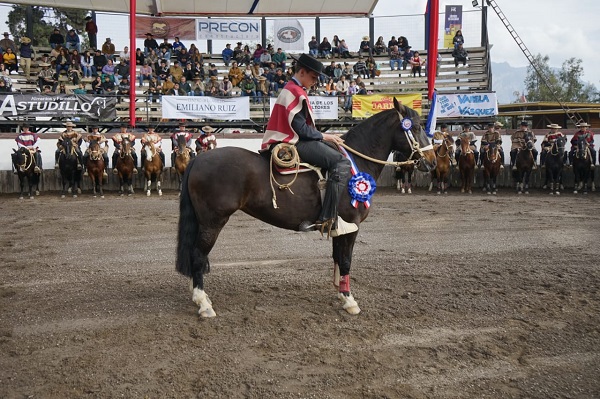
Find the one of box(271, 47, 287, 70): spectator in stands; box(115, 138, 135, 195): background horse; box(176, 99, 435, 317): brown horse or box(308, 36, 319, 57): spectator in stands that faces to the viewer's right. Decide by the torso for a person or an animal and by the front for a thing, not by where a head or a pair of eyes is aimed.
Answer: the brown horse

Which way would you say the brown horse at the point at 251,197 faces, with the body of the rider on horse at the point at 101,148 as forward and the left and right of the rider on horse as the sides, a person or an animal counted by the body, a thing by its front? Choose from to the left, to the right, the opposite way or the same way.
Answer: to the left

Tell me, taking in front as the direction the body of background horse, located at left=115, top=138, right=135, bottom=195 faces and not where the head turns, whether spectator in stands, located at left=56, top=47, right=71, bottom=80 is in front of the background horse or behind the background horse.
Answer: behind

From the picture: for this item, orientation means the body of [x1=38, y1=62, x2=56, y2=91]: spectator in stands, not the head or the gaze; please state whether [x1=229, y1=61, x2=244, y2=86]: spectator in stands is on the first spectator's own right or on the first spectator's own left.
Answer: on the first spectator's own left

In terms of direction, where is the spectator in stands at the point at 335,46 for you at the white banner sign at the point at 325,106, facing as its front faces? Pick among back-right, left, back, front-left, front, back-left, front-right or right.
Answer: back

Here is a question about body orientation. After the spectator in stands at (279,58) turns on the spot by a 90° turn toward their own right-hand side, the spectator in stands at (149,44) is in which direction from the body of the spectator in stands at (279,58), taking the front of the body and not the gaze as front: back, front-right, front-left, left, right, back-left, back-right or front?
front

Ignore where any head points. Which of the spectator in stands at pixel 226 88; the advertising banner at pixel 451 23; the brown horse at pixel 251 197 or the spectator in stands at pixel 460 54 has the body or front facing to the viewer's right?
the brown horse

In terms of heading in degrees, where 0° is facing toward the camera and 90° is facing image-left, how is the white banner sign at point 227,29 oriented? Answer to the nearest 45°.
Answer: approximately 0°

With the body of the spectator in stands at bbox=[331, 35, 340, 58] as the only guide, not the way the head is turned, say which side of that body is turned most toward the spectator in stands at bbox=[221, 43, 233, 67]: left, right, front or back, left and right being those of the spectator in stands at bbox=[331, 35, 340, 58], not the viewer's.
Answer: right

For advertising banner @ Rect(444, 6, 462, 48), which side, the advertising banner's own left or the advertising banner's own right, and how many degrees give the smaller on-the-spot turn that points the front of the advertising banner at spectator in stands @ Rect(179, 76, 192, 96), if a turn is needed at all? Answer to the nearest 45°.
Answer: approximately 45° to the advertising banner's own right

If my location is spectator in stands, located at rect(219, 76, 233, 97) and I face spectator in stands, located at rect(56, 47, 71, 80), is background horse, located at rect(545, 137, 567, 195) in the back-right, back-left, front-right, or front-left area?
back-left

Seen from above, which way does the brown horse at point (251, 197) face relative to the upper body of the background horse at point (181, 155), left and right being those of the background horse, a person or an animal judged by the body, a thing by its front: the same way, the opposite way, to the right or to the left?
to the left
